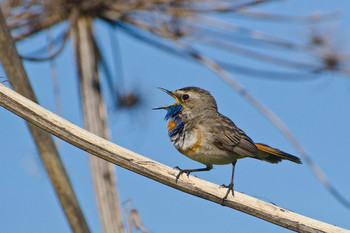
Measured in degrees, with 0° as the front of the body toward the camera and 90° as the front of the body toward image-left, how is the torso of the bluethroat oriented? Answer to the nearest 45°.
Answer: approximately 90°

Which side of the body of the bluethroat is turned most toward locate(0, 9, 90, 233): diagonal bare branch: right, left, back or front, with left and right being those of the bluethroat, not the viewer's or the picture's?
front

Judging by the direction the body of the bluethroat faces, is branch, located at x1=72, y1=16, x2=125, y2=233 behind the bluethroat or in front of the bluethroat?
in front
